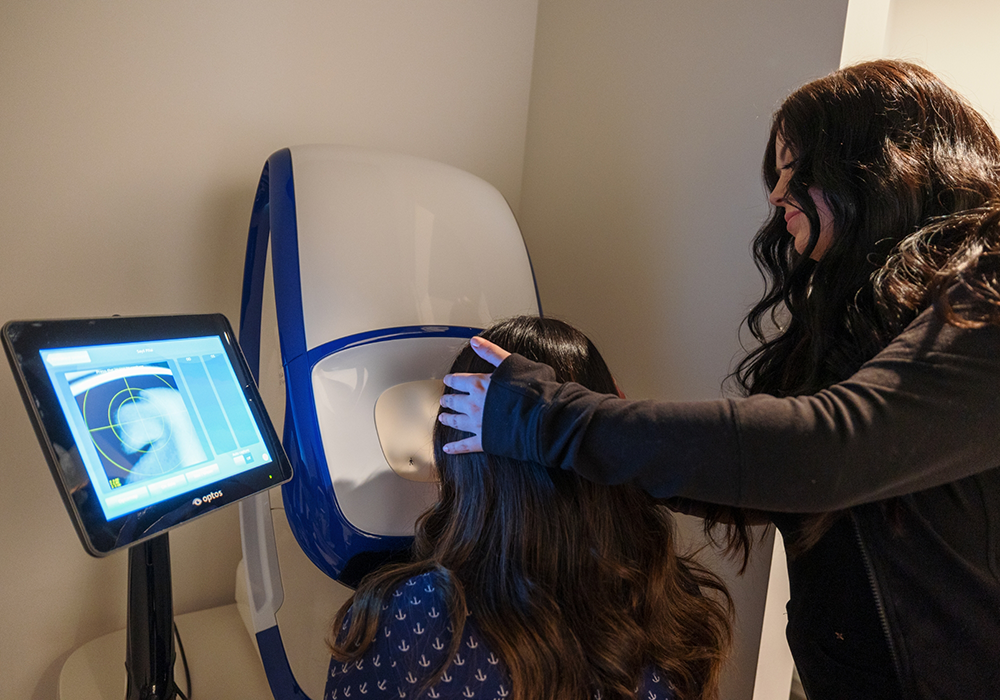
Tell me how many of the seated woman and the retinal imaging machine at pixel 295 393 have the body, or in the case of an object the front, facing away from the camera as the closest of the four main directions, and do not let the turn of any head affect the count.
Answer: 1

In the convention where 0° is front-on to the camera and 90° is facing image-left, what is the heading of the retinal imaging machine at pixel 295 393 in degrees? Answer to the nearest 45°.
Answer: approximately 315°

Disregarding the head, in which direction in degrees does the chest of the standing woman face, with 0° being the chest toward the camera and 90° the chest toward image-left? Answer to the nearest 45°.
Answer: approximately 90°

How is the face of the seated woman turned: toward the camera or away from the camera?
away from the camera

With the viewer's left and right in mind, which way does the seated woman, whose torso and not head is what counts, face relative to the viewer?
facing away from the viewer

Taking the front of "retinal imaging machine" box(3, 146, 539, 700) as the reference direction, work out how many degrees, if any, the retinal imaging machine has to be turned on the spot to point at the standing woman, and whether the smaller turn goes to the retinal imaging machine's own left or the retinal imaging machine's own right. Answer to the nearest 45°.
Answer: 0° — it already faces them
